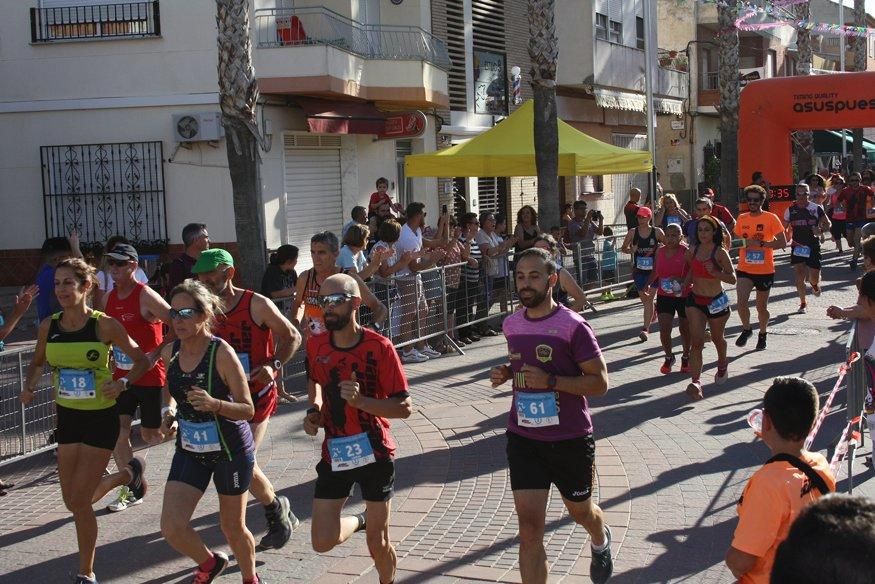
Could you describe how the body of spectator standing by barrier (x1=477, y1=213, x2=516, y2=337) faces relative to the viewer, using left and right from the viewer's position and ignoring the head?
facing the viewer and to the right of the viewer

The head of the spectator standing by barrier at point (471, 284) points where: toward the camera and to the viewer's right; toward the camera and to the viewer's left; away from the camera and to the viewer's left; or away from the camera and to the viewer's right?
toward the camera and to the viewer's right

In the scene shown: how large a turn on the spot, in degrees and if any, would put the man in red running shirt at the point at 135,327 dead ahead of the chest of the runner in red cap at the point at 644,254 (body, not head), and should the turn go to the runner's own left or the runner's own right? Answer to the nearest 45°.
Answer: approximately 45° to the runner's own right

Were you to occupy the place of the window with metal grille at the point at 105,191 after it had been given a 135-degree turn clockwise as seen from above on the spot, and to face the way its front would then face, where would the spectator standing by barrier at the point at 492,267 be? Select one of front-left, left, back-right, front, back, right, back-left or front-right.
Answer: back

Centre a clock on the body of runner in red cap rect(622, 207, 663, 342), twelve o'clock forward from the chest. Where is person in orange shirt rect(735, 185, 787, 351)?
The person in orange shirt is roughly at 10 o'clock from the runner in red cap.

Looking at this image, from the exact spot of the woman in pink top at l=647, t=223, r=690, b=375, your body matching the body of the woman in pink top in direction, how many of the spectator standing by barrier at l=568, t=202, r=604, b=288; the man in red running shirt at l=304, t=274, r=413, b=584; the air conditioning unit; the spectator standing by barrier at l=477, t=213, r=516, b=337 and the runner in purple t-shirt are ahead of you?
2

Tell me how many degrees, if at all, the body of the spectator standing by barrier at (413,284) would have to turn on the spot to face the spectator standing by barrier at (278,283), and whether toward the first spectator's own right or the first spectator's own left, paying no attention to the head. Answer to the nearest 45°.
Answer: approximately 135° to the first spectator's own right

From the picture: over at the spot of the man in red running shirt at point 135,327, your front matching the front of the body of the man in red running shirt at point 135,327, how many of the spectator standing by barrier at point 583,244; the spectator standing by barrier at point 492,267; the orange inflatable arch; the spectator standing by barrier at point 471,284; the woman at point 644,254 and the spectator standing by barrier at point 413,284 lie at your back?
6

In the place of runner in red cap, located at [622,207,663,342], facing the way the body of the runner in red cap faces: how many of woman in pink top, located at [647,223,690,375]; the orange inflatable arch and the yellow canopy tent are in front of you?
1

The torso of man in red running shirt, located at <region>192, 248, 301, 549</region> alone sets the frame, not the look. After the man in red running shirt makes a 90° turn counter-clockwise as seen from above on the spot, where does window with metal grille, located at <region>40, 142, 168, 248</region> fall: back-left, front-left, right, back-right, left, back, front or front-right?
back-left

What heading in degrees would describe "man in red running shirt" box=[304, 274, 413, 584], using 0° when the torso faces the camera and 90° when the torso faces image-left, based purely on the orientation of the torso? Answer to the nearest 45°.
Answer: approximately 45°

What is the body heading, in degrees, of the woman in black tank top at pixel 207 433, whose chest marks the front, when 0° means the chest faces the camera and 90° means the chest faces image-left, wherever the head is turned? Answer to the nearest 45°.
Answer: approximately 45°

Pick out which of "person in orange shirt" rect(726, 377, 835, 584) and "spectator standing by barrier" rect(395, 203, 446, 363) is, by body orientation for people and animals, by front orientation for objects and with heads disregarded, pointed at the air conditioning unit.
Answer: the person in orange shirt

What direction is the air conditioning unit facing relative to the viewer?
toward the camera

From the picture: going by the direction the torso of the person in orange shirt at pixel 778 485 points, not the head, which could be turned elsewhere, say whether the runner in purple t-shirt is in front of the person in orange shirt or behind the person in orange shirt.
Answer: in front
